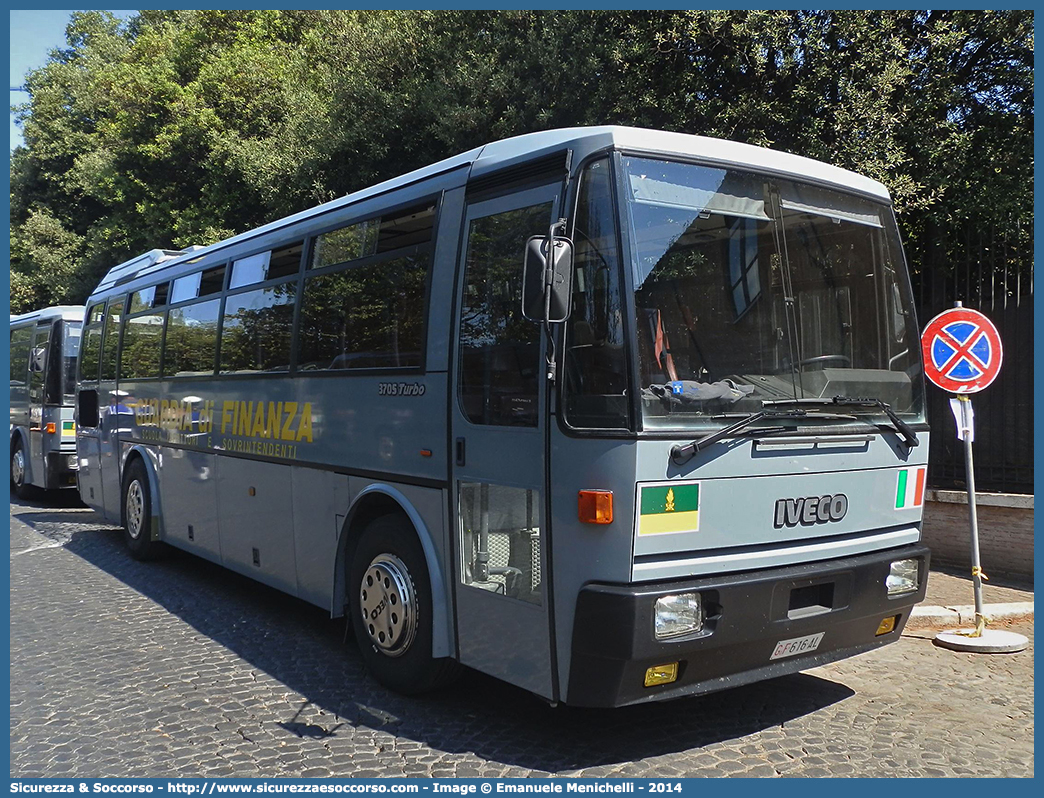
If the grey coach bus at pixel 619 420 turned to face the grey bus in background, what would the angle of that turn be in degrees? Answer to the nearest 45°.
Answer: approximately 180°

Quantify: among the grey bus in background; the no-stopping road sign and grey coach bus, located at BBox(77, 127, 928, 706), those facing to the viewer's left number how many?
0

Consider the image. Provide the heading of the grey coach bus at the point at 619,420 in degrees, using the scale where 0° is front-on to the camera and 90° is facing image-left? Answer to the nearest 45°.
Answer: approximately 315°

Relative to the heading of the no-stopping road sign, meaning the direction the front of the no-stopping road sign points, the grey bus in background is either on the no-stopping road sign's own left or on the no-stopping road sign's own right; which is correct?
on the no-stopping road sign's own right

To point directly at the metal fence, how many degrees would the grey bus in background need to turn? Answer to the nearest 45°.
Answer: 0° — it already faces it

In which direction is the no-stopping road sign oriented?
toward the camera

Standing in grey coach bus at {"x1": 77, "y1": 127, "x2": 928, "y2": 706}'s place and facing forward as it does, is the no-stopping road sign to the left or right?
on its left

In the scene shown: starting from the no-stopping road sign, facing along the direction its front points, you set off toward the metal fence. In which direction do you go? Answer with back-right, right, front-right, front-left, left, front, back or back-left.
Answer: back

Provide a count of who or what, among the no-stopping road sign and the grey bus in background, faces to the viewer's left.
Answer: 0
